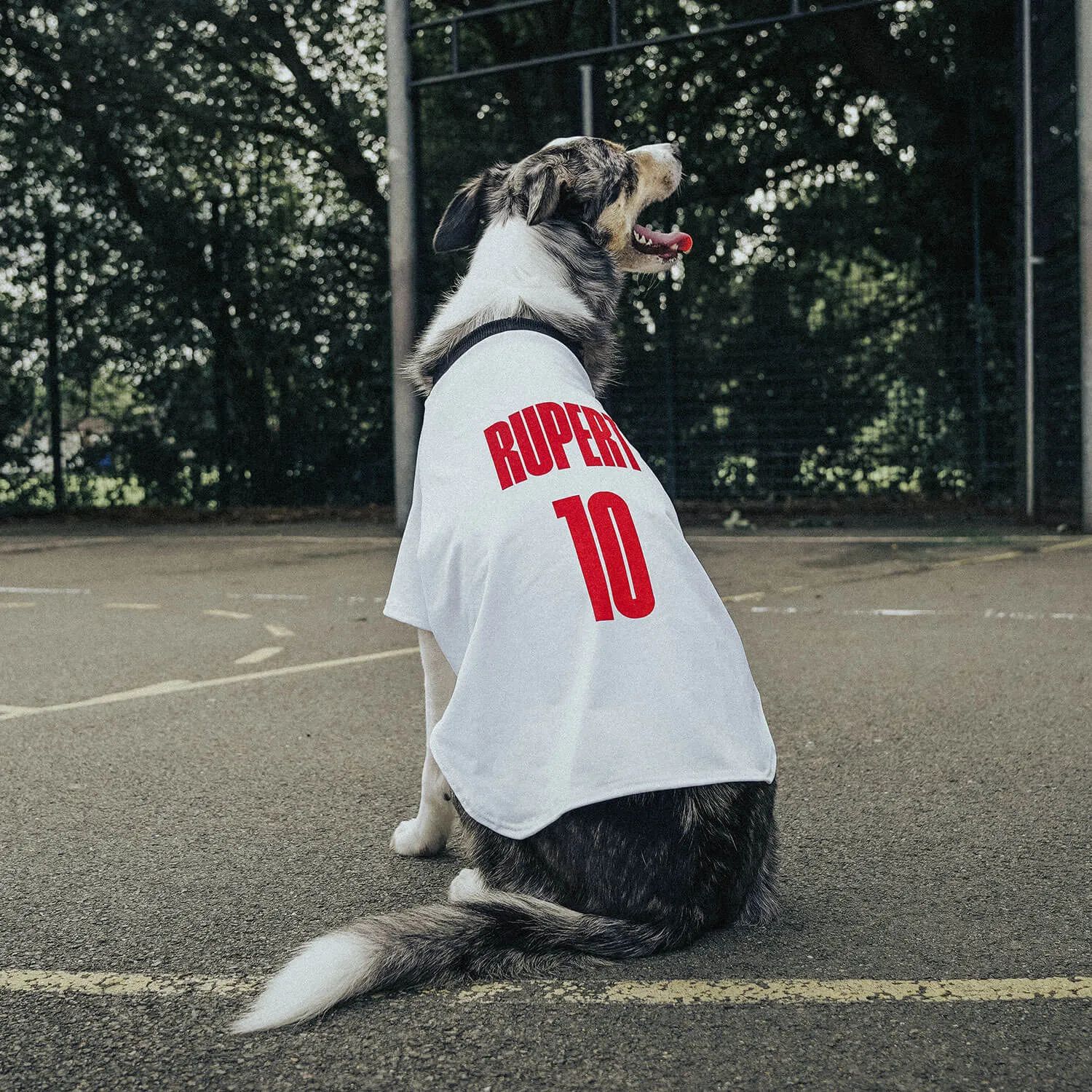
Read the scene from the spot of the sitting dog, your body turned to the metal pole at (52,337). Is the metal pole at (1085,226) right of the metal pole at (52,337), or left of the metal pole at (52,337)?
right

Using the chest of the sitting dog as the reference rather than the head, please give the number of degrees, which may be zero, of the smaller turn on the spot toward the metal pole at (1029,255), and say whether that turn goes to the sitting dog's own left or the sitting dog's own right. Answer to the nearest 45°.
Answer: approximately 90° to the sitting dog's own right

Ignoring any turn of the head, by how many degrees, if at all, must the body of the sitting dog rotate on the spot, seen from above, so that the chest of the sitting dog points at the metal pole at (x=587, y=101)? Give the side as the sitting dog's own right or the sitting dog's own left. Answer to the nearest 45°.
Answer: approximately 45° to the sitting dog's own right

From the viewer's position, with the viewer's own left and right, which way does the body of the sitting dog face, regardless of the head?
facing away from the viewer and to the left of the viewer

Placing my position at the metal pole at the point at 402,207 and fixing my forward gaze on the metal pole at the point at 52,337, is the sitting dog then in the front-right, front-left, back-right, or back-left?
back-left

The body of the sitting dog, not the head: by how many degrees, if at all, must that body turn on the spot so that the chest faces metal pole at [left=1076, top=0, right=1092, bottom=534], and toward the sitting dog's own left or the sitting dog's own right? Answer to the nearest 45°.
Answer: approximately 90° to the sitting dog's own right

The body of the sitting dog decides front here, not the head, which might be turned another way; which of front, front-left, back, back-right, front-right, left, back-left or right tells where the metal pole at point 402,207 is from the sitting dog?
front-right
